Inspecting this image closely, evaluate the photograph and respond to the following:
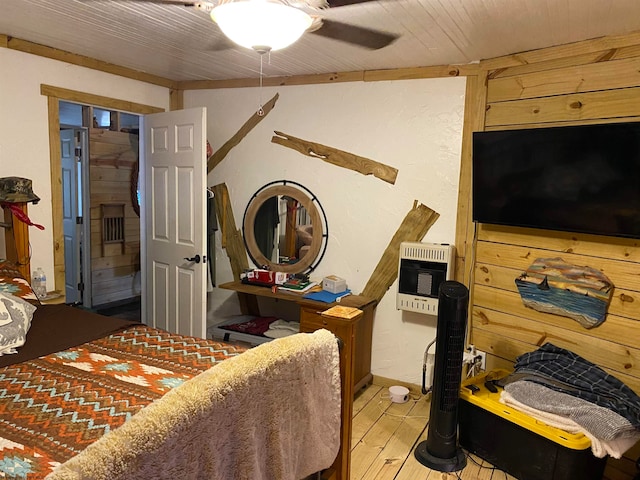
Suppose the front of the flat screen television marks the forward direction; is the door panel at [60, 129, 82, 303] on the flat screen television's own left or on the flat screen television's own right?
on the flat screen television's own right

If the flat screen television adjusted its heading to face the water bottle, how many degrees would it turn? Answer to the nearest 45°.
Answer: approximately 45° to its right

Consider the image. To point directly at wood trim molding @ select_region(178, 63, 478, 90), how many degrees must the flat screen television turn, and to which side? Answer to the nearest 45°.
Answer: approximately 45° to its right

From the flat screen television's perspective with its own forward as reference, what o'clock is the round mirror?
The round mirror is roughly at 2 o'clock from the flat screen television.

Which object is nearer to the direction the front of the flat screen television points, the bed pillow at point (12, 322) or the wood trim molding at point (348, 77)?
the bed pillow

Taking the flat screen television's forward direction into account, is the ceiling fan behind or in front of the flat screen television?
in front

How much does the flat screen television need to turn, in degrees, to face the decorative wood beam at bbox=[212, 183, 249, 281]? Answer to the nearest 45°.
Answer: approximately 45° to its right

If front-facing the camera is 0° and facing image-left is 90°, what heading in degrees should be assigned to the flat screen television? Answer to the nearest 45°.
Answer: approximately 45°

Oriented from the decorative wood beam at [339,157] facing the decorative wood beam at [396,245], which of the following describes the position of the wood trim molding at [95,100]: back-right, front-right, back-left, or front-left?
back-right

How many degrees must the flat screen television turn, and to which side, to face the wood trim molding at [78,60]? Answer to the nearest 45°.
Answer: approximately 45° to its right

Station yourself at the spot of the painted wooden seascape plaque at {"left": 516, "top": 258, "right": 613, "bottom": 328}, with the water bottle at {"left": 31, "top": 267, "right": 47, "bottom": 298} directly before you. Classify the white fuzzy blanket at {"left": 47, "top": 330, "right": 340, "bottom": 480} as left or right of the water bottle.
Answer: left

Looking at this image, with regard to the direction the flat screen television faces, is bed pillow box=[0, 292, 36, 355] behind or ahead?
ahead
